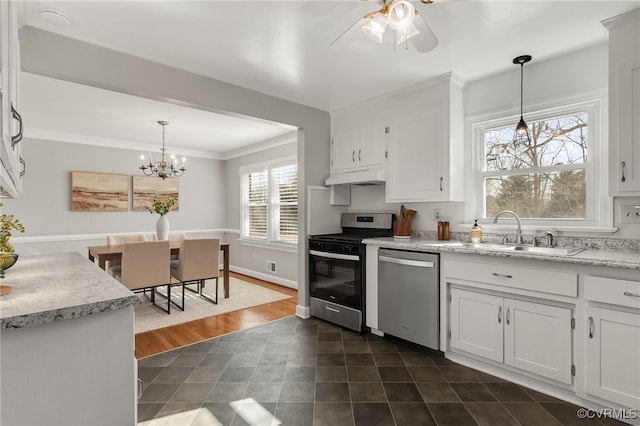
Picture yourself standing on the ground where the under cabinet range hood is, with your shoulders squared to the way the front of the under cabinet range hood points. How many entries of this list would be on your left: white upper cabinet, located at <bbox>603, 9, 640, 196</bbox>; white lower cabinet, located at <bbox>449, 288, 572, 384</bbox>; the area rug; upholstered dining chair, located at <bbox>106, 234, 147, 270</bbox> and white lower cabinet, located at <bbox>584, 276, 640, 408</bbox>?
3

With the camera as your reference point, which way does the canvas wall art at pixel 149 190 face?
facing the viewer

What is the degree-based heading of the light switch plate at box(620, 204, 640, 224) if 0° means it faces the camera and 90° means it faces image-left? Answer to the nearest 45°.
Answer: approximately 0°

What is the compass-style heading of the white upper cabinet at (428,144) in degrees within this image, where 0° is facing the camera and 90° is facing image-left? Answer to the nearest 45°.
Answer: approximately 45°

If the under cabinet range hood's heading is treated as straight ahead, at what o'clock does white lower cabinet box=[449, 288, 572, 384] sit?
The white lower cabinet is roughly at 9 o'clock from the under cabinet range hood.

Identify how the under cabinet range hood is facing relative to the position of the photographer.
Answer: facing the viewer and to the left of the viewer

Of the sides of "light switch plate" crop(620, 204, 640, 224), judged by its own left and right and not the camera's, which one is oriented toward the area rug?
right

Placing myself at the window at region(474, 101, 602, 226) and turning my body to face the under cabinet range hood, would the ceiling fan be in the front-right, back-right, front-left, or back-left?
front-left

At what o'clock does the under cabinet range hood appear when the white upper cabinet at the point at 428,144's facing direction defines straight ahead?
The under cabinet range hood is roughly at 2 o'clock from the white upper cabinet.

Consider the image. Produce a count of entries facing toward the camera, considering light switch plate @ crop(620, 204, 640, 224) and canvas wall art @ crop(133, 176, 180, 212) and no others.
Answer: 2

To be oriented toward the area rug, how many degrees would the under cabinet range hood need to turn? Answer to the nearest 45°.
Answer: approximately 45° to its right

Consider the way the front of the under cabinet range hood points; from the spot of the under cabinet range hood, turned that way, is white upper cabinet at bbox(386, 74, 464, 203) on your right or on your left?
on your left
